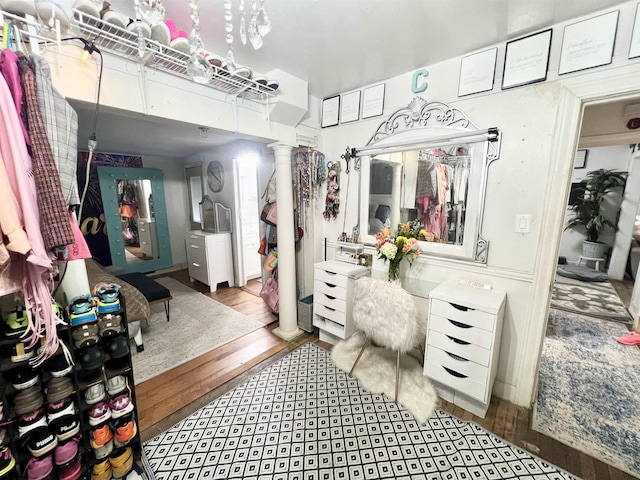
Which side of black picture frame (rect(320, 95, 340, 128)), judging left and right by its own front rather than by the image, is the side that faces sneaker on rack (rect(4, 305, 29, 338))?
front

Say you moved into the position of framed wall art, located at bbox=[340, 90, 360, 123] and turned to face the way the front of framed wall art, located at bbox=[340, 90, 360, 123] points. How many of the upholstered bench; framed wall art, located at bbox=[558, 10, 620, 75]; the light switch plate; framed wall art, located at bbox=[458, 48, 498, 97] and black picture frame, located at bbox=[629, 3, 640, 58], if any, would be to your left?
4

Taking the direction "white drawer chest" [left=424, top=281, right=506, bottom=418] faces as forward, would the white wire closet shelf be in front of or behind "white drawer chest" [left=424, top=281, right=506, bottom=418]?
in front

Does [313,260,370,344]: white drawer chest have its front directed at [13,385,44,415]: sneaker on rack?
yes

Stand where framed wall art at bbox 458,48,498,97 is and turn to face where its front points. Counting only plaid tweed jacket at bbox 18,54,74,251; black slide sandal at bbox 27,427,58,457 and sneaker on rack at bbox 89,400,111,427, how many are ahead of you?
3

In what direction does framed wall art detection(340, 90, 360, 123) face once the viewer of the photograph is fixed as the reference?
facing the viewer and to the left of the viewer

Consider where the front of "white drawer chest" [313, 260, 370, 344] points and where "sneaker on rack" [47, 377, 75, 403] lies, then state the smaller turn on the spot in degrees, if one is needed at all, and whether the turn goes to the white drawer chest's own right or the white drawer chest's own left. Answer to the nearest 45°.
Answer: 0° — it already faces it

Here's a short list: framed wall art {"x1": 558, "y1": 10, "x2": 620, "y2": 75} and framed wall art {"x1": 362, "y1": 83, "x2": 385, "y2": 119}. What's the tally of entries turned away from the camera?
0

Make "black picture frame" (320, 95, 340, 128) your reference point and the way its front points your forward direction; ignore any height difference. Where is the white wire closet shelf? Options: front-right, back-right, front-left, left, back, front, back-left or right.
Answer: front

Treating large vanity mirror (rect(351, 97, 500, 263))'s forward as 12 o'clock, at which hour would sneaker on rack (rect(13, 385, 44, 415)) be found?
The sneaker on rack is roughly at 12 o'clock from the large vanity mirror.

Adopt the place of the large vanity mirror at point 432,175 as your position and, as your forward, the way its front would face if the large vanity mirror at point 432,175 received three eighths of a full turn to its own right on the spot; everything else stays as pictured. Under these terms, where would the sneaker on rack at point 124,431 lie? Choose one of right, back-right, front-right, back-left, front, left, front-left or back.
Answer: back-left

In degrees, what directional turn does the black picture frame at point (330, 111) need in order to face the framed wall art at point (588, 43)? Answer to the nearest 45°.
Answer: approximately 90° to its left

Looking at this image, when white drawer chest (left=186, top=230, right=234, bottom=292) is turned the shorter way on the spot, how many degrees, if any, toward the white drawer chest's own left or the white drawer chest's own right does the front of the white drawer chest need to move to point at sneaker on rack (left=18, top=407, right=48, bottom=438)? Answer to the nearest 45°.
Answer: approximately 45° to the white drawer chest's own left

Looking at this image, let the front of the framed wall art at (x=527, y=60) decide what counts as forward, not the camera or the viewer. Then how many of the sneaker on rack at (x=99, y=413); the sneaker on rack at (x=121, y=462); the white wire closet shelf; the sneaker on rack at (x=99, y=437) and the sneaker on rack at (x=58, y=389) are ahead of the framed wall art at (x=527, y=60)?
5

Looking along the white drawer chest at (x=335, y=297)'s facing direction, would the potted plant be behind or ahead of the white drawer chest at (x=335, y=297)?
behind
